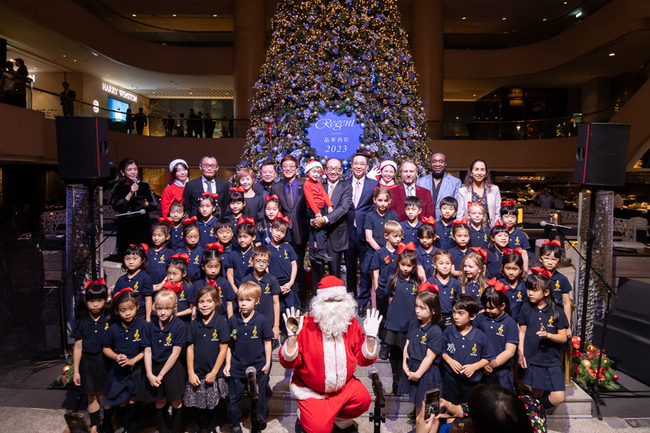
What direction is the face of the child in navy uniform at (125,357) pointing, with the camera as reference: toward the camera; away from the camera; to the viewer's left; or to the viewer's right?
toward the camera

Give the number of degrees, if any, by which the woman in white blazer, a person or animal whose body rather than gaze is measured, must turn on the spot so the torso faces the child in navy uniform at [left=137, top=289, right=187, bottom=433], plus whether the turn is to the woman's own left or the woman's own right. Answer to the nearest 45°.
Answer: approximately 45° to the woman's own right

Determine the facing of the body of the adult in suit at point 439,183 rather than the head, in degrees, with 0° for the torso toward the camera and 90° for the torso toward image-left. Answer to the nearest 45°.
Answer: approximately 0°

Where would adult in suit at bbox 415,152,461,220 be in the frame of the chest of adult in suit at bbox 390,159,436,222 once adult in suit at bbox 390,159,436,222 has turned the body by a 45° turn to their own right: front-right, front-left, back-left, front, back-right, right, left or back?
back

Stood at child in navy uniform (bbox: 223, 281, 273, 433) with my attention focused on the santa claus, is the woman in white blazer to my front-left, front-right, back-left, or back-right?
front-left

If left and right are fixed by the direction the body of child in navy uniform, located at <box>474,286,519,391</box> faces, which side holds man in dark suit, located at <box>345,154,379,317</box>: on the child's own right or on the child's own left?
on the child's own right

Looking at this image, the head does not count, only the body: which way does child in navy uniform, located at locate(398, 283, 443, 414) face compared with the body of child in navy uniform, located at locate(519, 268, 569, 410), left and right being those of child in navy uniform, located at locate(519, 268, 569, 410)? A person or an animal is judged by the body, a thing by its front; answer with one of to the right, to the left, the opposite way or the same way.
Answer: the same way

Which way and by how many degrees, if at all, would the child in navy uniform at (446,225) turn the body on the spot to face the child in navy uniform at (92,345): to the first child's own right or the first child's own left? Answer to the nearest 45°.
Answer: approximately 45° to the first child's own right

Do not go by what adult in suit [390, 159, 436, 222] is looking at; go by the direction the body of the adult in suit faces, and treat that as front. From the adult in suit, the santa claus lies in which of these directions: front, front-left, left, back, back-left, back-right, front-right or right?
front

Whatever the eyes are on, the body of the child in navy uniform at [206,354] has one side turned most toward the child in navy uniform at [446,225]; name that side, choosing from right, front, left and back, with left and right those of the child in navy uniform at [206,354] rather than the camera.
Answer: left

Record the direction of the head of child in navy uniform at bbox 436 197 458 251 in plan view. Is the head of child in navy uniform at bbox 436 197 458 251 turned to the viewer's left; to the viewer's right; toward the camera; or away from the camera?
toward the camera

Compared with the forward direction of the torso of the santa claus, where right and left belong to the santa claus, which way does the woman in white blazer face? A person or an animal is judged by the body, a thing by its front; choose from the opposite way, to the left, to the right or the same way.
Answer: the same way

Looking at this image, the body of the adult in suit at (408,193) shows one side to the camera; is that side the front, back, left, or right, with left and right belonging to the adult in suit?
front

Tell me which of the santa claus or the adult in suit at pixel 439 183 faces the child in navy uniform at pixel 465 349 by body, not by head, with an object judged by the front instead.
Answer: the adult in suit

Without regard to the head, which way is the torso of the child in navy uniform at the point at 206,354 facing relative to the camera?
toward the camera

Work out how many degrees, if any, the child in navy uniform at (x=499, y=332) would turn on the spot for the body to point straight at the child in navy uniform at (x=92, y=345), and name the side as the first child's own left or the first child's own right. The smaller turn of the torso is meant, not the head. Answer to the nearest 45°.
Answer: approximately 45° to the first child's own right

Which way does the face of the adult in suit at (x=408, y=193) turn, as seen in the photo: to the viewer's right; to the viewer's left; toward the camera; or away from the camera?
toward the camera
